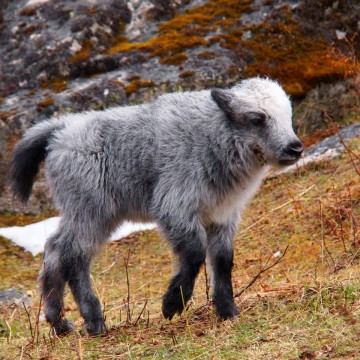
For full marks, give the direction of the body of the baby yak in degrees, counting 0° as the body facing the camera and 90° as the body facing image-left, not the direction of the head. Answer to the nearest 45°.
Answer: approximately 270°

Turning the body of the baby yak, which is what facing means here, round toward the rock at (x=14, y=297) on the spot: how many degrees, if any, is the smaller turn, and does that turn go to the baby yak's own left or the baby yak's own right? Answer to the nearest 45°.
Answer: approximately 135° to the baby yak's own left
